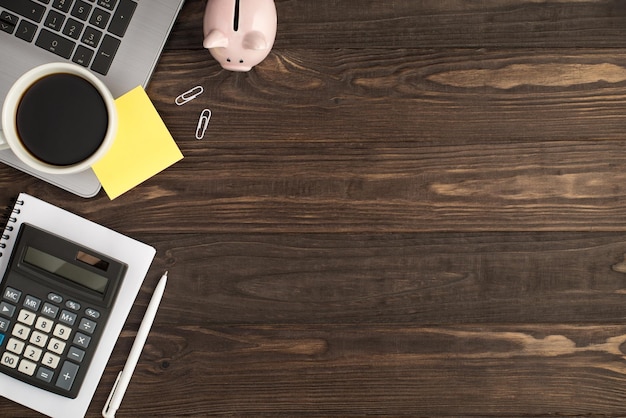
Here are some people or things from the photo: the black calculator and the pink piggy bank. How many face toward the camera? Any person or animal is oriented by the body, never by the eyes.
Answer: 2

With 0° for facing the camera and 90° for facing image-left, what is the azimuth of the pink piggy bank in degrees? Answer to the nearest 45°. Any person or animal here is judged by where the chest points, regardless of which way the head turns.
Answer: approximately 0°
